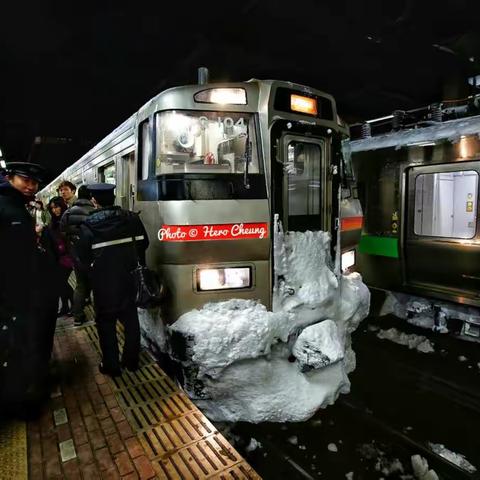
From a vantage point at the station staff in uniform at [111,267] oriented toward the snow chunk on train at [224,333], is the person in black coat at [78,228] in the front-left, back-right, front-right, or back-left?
back-left

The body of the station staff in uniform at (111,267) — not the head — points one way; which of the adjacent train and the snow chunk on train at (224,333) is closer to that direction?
the adjacent train

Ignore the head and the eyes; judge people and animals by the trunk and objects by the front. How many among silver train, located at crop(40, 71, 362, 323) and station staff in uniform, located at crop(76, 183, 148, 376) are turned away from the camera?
1

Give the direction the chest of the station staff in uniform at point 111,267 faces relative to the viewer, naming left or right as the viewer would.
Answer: facing away from the viewer

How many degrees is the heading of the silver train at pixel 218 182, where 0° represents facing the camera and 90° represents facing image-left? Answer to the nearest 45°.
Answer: approximately 315°

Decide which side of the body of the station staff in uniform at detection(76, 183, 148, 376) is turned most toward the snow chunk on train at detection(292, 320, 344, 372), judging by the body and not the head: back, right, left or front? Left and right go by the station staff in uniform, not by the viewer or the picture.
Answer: right

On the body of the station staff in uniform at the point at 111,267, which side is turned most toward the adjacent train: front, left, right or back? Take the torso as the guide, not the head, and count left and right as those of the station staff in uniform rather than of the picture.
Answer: right

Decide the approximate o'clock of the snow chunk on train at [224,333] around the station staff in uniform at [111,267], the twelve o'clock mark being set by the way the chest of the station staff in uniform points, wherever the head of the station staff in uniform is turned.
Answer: The snow chunk on train is roughly at 4 o'clock from the station staff in uniform.

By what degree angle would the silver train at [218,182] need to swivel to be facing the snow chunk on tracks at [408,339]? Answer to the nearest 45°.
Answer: approximately 90° to its left

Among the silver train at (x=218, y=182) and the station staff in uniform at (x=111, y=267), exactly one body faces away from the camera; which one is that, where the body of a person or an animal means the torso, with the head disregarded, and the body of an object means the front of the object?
the station staff in uniform

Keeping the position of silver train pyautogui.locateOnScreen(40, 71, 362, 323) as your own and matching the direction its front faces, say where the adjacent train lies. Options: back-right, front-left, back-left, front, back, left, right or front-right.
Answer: left

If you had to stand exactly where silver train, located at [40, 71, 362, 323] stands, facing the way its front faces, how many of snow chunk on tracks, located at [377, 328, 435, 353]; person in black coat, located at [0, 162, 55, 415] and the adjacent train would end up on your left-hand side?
2

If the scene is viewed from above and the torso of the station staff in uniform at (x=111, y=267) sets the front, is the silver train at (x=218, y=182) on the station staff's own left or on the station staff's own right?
on the station staff's own right
